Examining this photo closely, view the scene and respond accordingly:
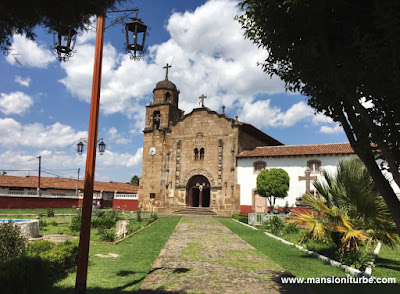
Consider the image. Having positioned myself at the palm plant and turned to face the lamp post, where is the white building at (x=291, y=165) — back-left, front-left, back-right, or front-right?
back-right

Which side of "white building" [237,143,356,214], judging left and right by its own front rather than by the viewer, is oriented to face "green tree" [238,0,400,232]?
front

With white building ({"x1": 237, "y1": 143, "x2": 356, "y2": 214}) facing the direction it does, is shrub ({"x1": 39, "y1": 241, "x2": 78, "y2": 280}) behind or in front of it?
in front

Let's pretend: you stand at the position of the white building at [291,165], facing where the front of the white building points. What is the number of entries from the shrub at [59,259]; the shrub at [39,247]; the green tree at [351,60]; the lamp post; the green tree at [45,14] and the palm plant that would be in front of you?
6

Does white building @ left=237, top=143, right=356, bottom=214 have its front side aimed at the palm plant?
yes

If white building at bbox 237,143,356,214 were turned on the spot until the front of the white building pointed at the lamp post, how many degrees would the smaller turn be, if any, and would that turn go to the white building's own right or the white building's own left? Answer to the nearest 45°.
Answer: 0° — it already faces it

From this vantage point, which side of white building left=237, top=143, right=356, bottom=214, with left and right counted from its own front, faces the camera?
front

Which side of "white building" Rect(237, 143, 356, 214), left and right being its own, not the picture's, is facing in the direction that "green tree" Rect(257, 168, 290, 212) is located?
front

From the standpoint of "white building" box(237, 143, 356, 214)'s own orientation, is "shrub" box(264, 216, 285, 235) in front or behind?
in front

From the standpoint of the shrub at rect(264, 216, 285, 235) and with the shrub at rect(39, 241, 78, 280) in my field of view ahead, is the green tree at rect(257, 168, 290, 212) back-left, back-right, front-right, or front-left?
back-right
